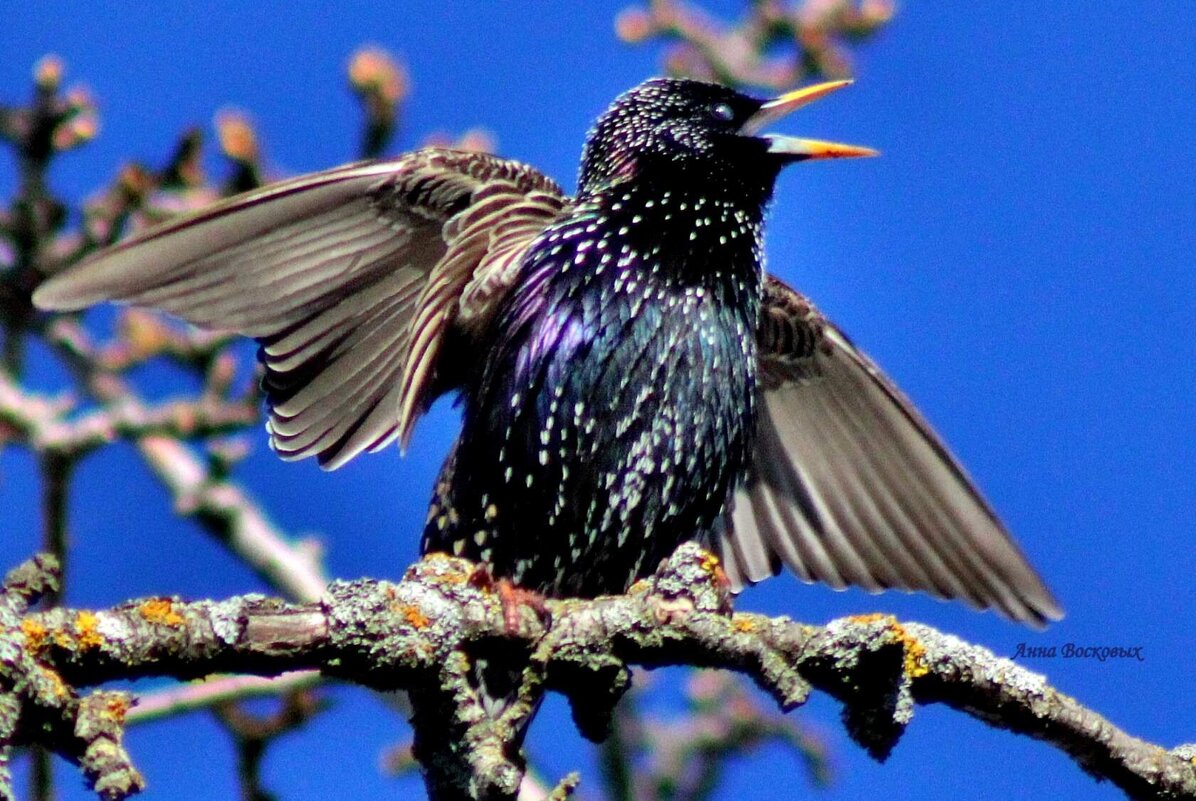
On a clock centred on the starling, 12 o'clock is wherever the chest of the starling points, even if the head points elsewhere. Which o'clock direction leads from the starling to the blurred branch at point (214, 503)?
The blurred branch is roughly at 5 o'clock from the starling.

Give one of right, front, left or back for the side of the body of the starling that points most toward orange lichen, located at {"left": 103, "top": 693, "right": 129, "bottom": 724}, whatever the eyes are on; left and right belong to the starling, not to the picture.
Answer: right

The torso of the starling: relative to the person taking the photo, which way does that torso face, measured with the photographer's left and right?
facing the viewer and to the right of the viewer

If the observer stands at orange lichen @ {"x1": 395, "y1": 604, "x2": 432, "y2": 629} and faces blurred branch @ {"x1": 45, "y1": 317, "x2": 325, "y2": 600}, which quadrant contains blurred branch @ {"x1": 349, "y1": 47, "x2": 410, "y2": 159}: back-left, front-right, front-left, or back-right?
front-right
